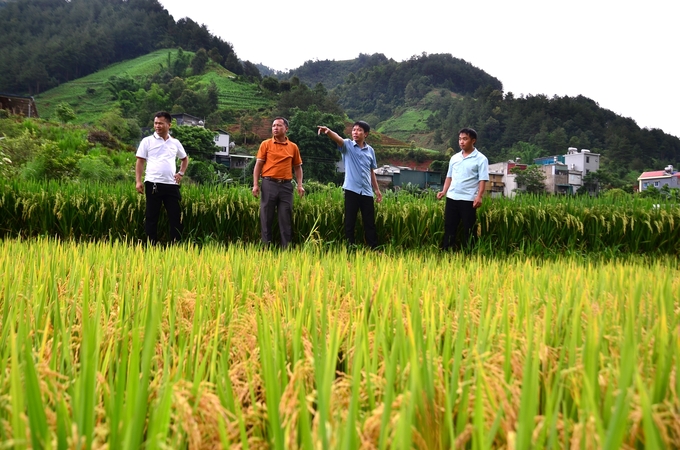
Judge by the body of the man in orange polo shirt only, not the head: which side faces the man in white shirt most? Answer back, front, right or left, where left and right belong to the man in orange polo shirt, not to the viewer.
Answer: right

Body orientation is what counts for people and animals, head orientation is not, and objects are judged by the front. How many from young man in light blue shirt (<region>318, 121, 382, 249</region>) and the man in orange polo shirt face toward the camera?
2

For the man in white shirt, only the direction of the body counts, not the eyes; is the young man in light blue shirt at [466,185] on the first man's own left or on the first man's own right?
on the first man's own left

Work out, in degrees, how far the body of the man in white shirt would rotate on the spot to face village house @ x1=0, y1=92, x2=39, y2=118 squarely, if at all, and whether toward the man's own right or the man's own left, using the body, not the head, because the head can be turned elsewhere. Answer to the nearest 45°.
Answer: approximately 180°

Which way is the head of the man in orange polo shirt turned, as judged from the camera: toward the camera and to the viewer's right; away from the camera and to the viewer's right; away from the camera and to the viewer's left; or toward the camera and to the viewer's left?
toward the camera and to the viewer's left

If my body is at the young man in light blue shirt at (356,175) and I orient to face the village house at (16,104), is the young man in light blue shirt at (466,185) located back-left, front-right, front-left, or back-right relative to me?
back-right

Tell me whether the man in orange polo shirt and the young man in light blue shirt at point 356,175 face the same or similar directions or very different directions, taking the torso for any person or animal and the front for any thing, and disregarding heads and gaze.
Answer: same or similar directions

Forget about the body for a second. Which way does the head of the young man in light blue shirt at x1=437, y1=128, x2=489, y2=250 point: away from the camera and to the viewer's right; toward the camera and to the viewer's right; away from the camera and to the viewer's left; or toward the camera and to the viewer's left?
toward the camera and to the viewer's left

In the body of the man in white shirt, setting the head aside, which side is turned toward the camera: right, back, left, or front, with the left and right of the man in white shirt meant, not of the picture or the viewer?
front

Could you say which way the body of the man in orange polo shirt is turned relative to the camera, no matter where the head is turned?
toward the camera
